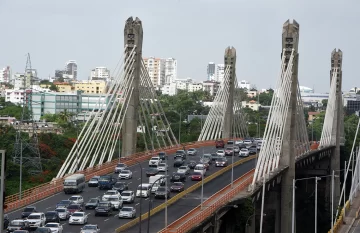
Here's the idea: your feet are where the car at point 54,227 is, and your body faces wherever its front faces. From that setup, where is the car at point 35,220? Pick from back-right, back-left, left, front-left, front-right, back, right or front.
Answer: right

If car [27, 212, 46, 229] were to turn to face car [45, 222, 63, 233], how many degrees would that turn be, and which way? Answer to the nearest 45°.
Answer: approximately 90° to its left

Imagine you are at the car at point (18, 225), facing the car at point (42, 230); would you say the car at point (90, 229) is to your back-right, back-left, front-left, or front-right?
front-left

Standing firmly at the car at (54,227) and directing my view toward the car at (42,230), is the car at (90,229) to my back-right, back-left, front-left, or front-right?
back-left

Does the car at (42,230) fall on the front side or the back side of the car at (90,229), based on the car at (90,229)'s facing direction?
on the front side

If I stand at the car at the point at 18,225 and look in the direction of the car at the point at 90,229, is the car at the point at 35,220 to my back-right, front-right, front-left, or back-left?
front-left

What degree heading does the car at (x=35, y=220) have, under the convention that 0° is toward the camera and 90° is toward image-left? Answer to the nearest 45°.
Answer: approximately 45°

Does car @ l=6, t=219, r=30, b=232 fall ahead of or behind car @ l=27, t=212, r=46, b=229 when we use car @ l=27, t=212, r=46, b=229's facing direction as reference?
ahead

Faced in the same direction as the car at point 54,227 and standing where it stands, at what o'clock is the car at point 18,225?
the car at point 18,225 is roughly at 2 o'clock from the car at point 54,227.

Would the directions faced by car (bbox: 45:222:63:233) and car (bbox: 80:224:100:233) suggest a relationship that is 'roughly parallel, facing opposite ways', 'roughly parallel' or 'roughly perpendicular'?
roughly parallel

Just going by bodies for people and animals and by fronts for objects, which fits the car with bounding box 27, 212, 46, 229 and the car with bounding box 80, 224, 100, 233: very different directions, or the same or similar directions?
same or similar directions

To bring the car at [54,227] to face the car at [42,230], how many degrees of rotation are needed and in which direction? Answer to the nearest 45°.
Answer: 0° — it already faces it

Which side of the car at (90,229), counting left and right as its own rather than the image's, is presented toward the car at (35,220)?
right

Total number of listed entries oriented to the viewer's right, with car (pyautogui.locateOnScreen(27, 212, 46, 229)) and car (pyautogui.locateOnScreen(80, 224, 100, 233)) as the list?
0

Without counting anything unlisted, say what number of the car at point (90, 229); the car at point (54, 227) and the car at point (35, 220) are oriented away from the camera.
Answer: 0

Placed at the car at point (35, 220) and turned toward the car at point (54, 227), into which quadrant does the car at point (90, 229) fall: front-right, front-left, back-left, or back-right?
front-left

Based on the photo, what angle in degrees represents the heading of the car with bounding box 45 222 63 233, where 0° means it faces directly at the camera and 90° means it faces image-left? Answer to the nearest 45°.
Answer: approximately 45°
